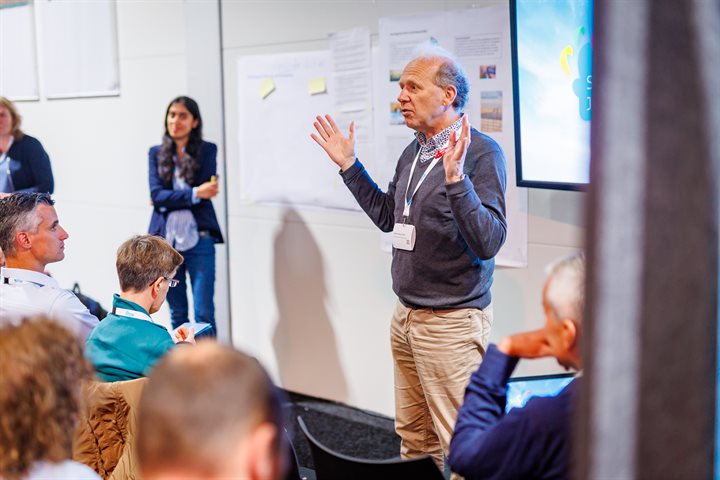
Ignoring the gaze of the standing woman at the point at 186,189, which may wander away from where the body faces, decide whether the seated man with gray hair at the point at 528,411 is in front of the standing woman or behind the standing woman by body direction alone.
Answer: in front

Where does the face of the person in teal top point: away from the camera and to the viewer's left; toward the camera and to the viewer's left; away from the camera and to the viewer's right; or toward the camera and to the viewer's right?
away from the camera and to the viewer's right

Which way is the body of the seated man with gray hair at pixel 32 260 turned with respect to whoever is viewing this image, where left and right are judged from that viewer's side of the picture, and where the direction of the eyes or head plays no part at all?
facing away from the viewer and to the right of the viewer

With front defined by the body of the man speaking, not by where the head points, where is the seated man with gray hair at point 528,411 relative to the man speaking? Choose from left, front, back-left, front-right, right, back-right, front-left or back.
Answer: front-left

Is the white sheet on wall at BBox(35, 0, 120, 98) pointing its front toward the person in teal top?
yes

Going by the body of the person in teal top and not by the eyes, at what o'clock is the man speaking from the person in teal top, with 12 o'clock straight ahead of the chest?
The man speaking is roughly at 1 o'clock from the person in teal top.

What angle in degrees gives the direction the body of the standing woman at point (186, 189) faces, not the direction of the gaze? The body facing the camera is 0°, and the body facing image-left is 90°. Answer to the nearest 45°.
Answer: approximately 0°

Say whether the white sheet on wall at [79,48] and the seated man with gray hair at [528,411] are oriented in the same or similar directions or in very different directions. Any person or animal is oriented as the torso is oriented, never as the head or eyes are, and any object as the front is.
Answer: very different directions

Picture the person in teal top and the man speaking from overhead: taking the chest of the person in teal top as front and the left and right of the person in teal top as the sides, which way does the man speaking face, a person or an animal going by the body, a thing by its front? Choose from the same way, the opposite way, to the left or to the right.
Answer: the opposite way

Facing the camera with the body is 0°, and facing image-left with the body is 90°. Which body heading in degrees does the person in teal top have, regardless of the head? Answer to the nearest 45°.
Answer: approximately 225°

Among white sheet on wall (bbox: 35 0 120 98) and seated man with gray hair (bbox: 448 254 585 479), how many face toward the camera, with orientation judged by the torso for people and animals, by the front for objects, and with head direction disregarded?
1

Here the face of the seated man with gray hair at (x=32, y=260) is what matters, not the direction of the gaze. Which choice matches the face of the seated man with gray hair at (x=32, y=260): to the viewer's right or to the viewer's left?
to the viewer's right

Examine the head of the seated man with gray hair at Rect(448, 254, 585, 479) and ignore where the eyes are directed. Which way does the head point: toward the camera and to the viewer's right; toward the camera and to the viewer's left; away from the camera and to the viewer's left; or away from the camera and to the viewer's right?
away from the camera and to the viewer's left
